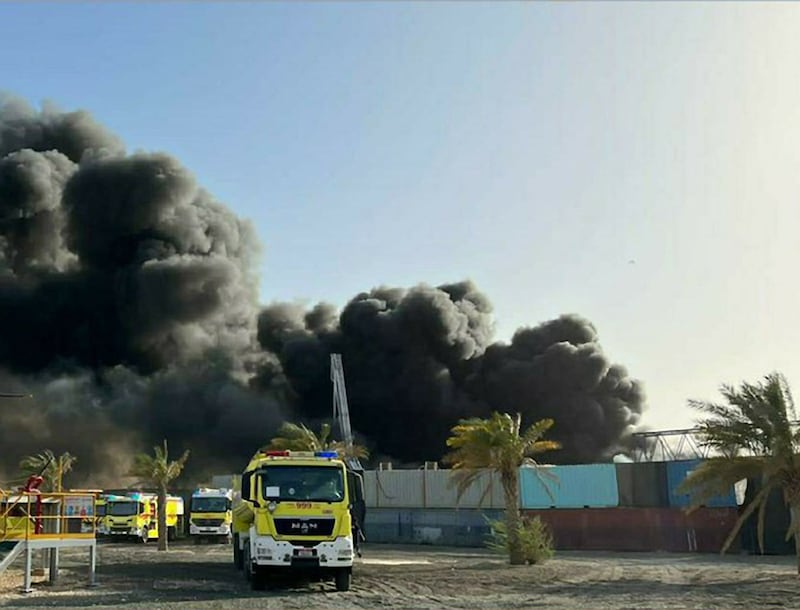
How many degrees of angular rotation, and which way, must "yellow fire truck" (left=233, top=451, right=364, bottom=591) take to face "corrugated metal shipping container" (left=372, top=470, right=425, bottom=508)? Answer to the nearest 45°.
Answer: approximately 180°

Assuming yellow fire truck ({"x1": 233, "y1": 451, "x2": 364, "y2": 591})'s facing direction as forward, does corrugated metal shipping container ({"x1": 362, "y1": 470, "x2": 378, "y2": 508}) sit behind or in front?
behind

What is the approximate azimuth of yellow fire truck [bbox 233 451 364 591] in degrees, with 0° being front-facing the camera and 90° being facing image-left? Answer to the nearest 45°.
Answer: approximately 0°

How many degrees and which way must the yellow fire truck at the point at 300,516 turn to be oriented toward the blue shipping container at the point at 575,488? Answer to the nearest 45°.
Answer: approximately 135° to its left

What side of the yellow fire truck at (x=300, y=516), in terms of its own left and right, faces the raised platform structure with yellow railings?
right

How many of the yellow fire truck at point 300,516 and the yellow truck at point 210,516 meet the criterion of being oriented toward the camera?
2

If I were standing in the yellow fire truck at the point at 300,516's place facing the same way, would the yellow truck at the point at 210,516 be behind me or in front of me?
behind

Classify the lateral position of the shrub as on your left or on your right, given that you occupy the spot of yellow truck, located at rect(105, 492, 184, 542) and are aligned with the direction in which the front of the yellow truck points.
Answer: on your left

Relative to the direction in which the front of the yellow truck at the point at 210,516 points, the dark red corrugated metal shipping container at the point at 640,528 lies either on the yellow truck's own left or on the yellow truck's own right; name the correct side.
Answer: on the yellow truck's own left

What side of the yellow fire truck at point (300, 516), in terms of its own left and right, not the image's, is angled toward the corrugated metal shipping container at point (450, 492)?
back

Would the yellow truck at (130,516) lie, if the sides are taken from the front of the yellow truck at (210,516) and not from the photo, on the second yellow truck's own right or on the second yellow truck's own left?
on the second yellow truck's own right
